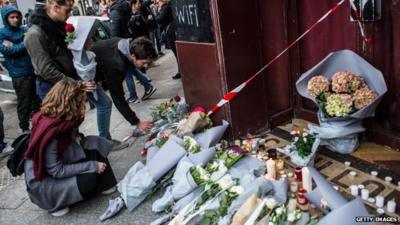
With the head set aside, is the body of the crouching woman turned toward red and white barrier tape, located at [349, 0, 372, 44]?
yes

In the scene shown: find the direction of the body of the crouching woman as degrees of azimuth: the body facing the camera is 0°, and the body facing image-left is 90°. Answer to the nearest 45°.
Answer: approximately 270°

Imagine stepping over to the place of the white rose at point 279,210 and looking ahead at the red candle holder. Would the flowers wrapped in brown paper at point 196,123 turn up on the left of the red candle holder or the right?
left

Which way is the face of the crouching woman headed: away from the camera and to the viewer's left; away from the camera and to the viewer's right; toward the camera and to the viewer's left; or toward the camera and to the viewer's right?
away from the camera and to the viewer's right

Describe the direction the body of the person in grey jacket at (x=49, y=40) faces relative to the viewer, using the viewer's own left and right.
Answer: facing to the right of the viewer

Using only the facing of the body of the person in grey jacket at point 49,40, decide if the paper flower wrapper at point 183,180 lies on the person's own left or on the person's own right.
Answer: on the person's own right

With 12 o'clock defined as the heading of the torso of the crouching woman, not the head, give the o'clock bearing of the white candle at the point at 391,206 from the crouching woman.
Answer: The white candle is roughly at 1 o'clock from the crouching woman.

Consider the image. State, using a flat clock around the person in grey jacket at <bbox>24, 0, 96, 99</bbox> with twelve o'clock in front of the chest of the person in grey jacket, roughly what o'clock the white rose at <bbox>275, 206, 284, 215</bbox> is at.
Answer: The white rose is roughly at 2 o'clock from the person in grey jacket.
